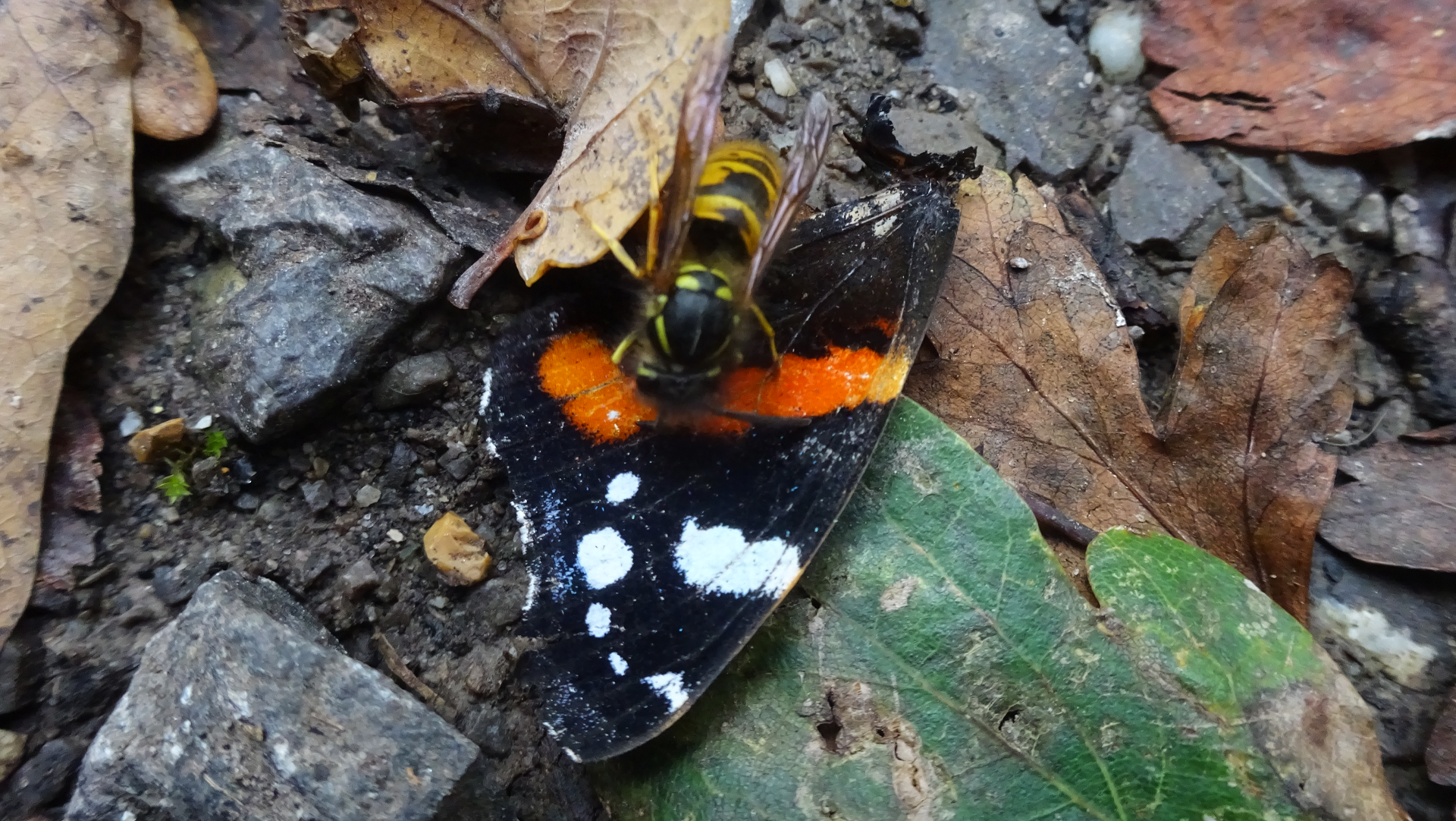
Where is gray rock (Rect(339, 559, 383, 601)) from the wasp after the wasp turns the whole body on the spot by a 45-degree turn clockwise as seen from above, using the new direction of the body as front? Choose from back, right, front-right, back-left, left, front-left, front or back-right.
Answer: front

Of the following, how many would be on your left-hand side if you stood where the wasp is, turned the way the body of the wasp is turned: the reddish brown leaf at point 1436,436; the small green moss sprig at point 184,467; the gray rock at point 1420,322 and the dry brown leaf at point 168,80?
2

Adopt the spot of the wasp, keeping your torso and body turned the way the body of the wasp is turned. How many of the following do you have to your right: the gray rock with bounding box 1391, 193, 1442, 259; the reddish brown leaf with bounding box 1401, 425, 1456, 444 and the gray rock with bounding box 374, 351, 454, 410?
1

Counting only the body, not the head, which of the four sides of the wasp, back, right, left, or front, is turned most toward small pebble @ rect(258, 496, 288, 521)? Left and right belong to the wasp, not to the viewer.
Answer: right

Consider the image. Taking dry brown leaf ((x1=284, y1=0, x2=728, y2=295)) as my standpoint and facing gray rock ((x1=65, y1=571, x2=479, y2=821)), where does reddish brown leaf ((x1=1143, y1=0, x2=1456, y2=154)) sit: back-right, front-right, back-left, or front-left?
back-left

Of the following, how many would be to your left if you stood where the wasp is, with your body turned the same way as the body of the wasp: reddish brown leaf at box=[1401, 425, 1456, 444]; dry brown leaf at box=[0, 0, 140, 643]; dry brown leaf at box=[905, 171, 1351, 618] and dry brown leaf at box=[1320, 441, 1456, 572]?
3

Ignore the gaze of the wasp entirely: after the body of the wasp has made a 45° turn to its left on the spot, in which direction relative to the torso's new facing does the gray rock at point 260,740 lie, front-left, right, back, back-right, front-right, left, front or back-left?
right

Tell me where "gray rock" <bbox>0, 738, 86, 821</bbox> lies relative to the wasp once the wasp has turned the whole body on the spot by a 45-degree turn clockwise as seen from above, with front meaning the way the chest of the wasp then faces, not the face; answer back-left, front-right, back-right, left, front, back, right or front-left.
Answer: front

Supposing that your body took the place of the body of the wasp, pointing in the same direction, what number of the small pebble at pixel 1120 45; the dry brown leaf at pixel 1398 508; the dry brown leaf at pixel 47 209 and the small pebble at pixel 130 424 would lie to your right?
2

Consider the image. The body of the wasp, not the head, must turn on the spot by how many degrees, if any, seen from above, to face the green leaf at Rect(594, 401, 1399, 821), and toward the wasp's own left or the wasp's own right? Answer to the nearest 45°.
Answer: approximately 45° to the wasp's own left

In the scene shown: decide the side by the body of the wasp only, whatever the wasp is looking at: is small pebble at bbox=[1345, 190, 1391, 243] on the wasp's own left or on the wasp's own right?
on the wasp's own left

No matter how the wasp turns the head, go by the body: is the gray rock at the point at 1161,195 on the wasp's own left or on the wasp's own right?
on the wasp's own left

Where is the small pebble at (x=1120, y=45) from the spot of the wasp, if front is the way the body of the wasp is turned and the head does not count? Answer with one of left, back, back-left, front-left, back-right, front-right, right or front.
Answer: back-left

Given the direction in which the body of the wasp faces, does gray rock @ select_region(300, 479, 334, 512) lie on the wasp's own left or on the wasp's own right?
on the wasp's own right

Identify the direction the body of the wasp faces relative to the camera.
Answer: toward the camera

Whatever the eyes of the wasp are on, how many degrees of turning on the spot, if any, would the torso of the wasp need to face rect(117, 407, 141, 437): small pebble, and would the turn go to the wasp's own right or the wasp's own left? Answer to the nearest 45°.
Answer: approximately 90° to the wasp's own right

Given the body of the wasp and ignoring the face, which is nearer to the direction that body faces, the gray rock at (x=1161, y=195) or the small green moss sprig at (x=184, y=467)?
the small green moss sprig

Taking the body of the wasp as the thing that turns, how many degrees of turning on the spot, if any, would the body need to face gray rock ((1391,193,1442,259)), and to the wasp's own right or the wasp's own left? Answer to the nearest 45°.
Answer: approximately 90° to the wasp's own left

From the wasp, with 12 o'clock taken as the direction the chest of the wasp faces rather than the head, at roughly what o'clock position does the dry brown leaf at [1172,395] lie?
The dry brown leaf is roughly at 9 o'clock from the wasp.
